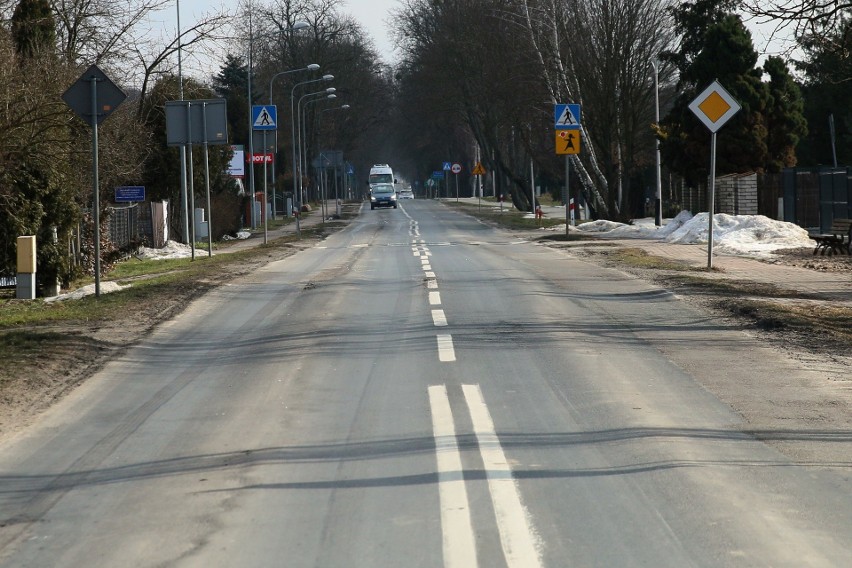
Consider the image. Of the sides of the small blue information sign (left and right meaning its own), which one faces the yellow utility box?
front

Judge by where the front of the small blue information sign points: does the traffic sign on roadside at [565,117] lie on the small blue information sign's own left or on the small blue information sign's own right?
on the small blue information sign's own left

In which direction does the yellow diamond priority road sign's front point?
toward the camera

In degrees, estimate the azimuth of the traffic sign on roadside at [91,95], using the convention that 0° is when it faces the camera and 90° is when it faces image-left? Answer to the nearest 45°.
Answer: approximately 180°

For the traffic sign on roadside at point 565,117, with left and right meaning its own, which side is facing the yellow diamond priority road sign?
front

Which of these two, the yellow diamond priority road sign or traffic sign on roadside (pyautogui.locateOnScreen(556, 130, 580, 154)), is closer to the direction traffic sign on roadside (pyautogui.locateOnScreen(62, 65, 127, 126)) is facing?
the traffic sign on roadside

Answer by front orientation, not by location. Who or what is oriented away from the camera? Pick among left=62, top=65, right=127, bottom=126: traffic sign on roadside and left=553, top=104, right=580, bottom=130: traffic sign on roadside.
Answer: left=62, top=65, right=127, bottom=126: traffic sign on roadside

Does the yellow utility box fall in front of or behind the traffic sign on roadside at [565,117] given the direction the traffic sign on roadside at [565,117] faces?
in front

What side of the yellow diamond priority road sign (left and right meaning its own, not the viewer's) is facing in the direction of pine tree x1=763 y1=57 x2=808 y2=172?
back

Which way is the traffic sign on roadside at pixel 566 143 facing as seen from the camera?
toward the camera

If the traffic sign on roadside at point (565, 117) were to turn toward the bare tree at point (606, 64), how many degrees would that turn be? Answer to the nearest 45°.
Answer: approximately 180°
